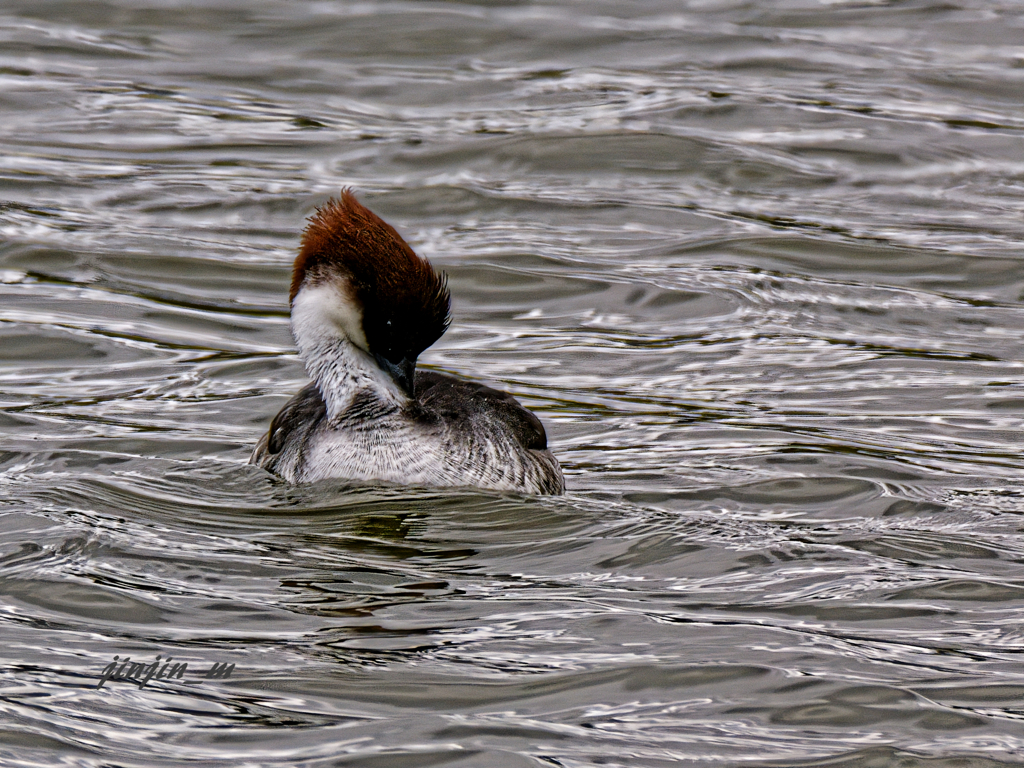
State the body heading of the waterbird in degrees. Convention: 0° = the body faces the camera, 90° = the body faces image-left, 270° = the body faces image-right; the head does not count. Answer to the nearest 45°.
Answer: approximately 45°
